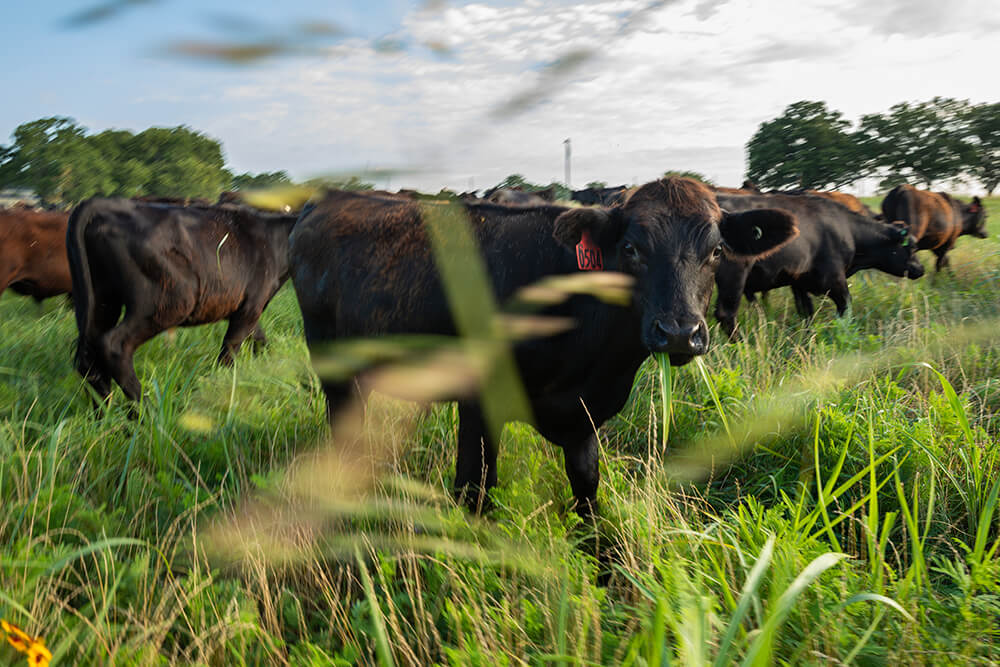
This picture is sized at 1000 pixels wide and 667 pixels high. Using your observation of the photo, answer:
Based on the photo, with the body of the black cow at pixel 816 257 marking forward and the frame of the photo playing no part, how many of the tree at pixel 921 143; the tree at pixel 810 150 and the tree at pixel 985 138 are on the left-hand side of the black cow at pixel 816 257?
3

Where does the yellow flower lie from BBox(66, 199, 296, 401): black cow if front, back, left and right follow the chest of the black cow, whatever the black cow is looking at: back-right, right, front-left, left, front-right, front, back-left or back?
back-right

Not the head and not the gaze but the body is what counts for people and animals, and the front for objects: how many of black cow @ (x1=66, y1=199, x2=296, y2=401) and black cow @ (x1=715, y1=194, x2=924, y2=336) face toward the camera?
0

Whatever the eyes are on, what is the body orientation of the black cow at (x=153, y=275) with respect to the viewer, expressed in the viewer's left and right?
facing away from the viewer and to the right of the viewer

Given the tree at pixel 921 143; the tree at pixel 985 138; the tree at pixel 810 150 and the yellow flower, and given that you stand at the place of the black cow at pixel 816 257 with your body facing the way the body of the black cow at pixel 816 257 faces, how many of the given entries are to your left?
3

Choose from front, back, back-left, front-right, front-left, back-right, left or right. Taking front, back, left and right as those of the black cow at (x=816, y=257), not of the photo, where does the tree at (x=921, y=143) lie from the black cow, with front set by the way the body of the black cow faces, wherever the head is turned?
left

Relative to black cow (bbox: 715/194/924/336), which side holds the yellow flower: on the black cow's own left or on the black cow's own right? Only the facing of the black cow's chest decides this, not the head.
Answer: on the black cow's own right

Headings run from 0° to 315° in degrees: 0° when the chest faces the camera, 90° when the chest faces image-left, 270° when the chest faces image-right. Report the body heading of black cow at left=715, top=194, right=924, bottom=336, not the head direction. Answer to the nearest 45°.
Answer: approximately 270°

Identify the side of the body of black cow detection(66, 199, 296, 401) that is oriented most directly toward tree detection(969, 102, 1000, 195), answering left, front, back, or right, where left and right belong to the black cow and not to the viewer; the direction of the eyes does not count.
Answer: front
